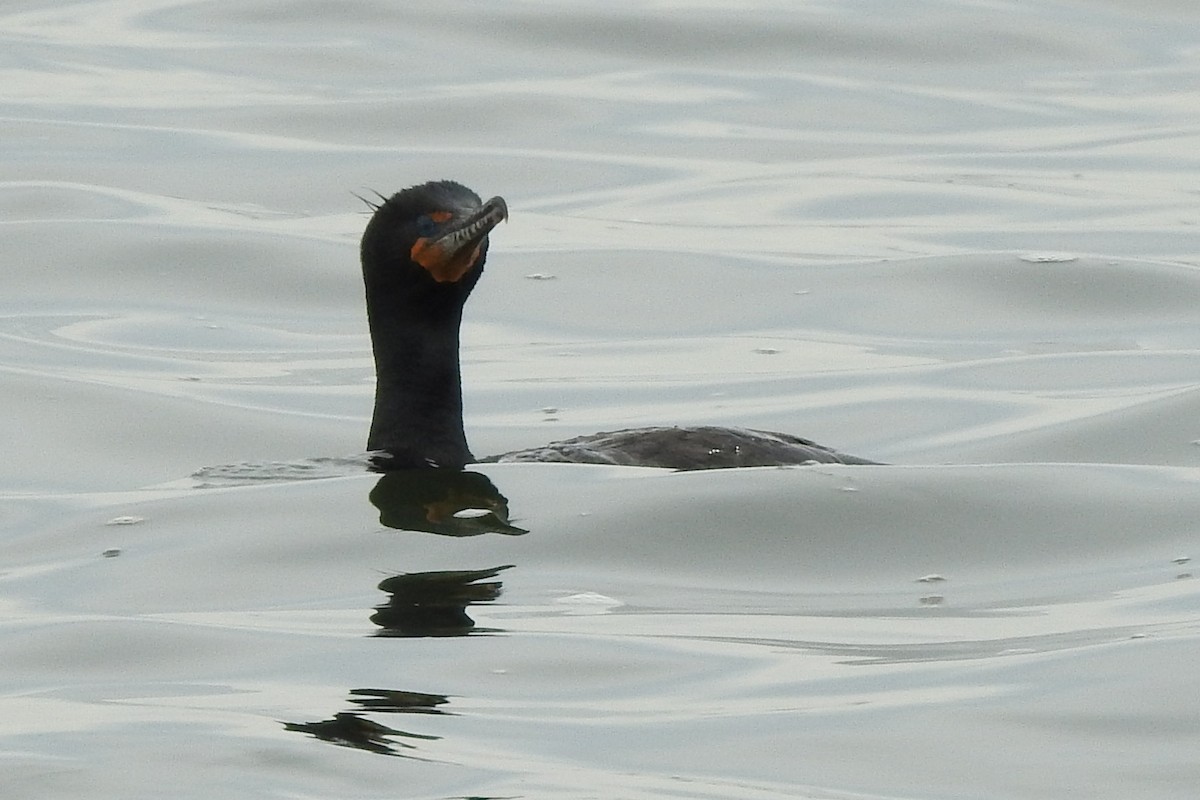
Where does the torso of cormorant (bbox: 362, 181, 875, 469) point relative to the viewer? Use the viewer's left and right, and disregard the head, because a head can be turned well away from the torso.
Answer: facing to the left of the viewer

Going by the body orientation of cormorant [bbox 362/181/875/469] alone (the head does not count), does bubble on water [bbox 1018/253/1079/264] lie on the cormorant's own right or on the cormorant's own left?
on the cormorant's own right
